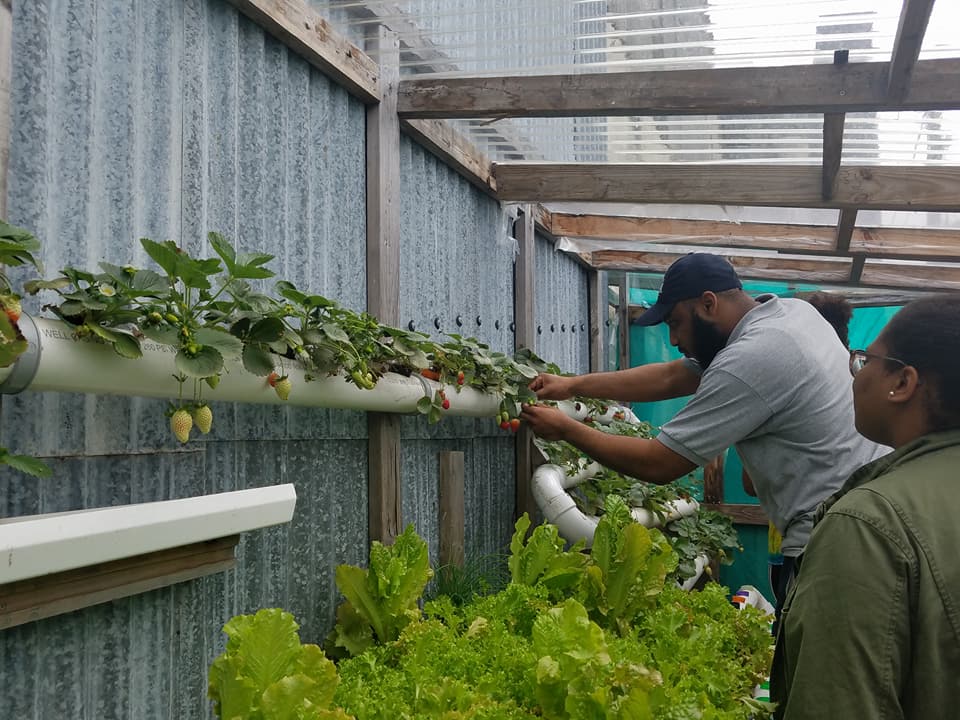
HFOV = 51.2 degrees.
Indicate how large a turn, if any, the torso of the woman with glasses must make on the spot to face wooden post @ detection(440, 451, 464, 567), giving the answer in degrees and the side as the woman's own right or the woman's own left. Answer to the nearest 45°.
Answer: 0° — they already face it

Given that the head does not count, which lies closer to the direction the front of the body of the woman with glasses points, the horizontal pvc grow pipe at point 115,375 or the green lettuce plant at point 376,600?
the green lettuce plant

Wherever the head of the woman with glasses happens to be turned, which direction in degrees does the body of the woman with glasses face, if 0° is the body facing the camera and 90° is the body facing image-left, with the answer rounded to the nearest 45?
approximately 135°

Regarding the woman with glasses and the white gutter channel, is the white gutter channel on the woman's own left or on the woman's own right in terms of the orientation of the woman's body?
on the woman's own left

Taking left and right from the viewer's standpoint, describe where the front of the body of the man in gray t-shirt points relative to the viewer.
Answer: facing to the left of the viewer

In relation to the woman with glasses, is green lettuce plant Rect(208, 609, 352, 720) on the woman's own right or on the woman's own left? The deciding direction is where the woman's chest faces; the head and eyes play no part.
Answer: on the woman's own left

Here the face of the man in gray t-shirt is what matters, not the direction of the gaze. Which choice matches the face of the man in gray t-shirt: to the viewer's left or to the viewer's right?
to the viewer's left

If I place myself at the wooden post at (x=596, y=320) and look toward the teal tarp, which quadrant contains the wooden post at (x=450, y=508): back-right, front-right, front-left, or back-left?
back-right

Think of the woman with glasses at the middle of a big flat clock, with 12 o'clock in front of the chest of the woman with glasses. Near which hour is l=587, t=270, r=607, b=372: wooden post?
The wooden post is roughly at 1 o'clock from the woman with glasses.
